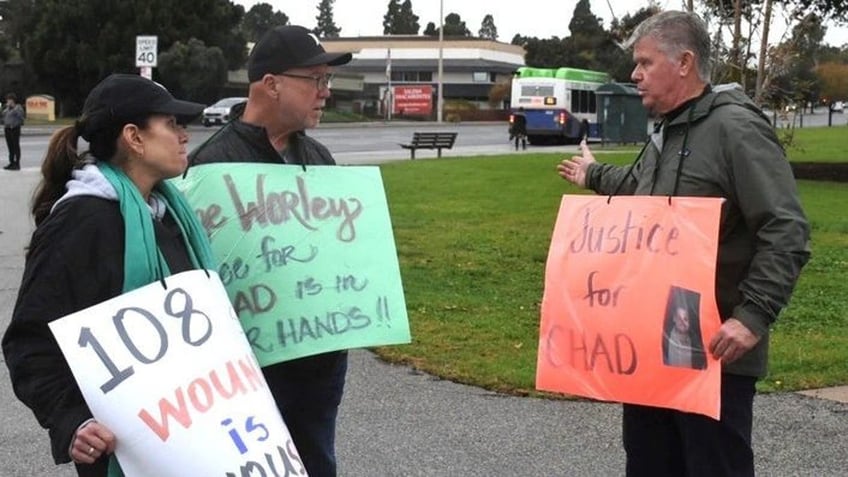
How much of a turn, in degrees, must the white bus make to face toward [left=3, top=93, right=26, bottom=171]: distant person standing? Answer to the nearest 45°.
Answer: approximately 180°

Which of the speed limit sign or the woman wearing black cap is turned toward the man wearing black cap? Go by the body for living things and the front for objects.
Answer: the speed limit sign

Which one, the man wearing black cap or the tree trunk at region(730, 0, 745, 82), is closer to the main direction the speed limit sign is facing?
the man wearing black cap

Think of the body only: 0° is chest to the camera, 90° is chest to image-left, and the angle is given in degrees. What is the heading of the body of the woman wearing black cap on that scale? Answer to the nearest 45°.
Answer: approximately 315°

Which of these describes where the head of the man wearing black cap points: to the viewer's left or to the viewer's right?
to the viewer's right

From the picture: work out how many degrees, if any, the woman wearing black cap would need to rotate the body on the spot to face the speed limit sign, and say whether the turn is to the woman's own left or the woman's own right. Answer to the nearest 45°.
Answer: approximately 135° to the woman's own left

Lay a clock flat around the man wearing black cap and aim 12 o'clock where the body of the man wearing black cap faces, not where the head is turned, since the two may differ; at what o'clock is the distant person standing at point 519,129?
The distant person standing is roughly at 8 o'clock from the man wearing black cap.
